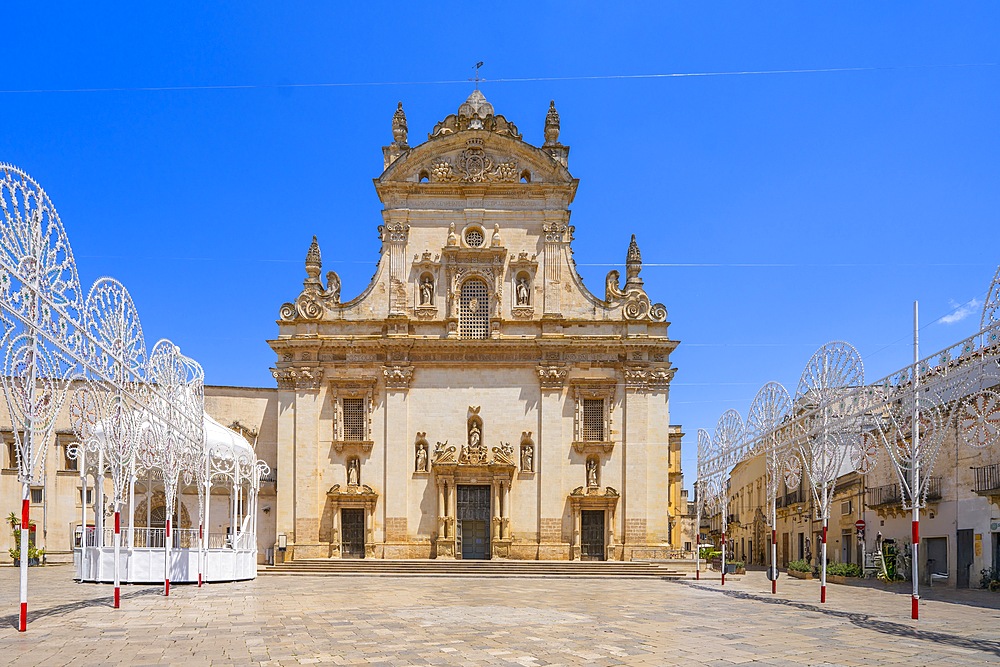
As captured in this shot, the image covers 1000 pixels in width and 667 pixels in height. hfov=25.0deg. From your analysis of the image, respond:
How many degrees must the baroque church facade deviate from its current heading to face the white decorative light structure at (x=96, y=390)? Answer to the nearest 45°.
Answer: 0° — it already faces it

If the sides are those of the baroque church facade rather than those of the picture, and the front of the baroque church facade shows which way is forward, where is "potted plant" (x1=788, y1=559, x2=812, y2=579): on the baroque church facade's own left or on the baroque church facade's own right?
on the baroque church facade's own left

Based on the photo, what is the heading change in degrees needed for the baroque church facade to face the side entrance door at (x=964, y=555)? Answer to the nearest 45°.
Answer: approximately 45° to its left

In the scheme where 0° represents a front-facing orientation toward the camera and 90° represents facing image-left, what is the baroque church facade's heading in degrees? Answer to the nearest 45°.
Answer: approximately 0°

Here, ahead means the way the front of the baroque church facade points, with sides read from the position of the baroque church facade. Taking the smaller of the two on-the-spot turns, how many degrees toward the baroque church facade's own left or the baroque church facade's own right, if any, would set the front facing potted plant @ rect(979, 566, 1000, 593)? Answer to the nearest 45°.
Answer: approximately 45° to the baroque church facade's own left

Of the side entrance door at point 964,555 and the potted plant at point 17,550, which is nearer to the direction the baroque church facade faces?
the side entrance door

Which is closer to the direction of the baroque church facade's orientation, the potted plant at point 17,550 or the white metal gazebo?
the white metal gazebo

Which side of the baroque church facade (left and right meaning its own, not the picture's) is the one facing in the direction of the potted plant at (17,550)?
right
